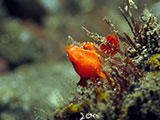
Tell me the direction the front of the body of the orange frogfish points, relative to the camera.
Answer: to the viewer's left
